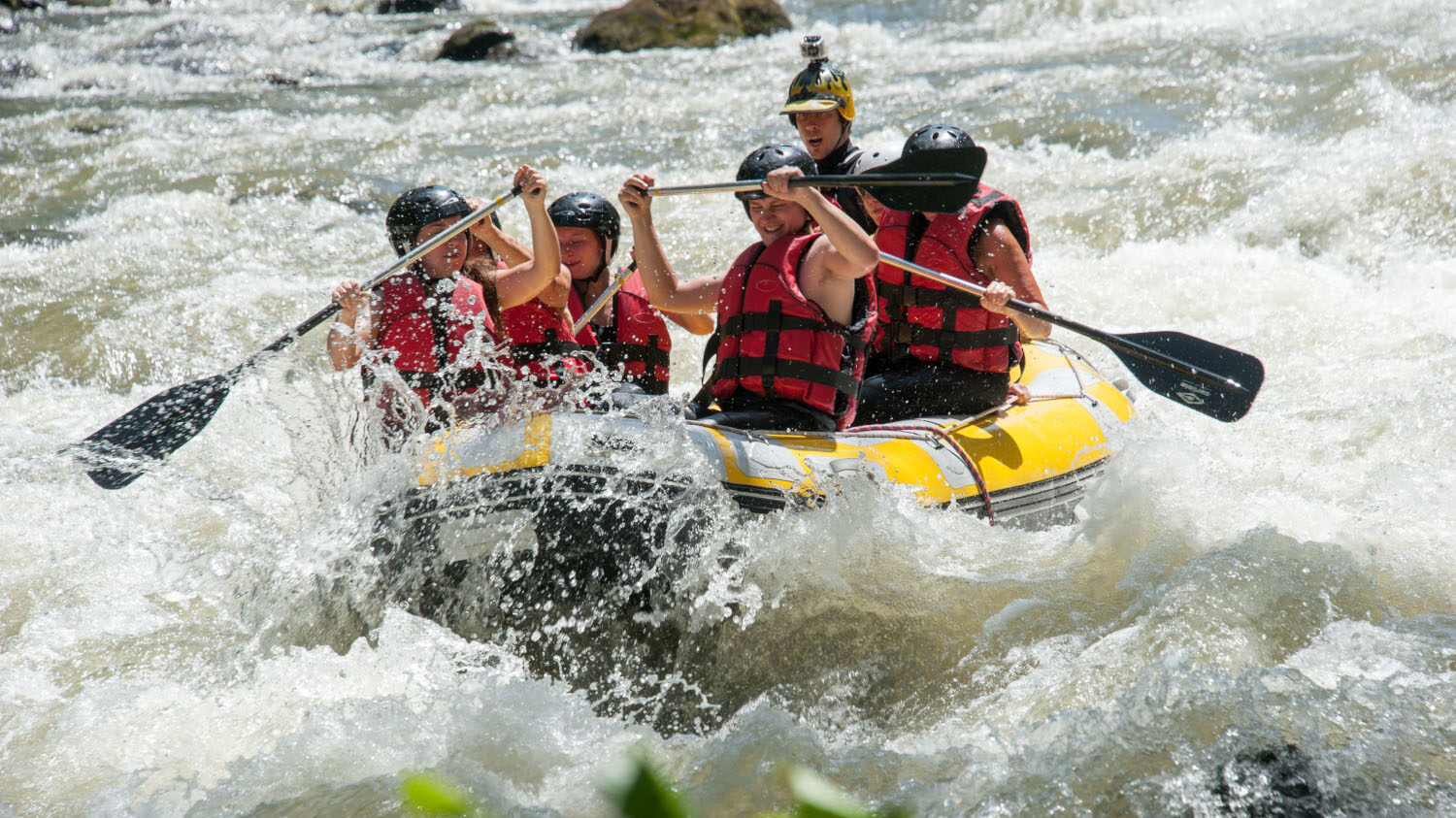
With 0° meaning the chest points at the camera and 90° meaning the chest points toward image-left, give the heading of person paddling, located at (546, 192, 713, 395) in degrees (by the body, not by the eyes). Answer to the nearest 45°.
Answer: approximately 45°

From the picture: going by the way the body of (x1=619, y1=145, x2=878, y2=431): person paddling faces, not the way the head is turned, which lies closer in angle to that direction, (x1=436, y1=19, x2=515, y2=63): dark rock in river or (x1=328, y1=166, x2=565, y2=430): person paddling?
the person paddling

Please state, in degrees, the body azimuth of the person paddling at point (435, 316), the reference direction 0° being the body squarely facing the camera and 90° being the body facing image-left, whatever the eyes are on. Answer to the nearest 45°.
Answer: approximately 0°

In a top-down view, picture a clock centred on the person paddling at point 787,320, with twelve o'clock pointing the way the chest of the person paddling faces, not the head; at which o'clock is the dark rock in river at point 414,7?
The dark rock in river is roughly at 4 o'clock from the person paddling.

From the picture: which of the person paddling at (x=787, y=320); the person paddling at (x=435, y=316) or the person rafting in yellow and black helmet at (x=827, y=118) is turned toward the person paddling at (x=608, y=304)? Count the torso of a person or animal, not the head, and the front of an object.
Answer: the person rafting in yellow and black helmet at (x=827, y=118)

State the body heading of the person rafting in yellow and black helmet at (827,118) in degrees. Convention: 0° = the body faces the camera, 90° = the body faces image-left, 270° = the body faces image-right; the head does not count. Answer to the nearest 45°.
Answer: approximately 45°

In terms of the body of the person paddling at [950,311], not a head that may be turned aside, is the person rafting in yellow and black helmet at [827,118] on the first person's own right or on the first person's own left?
on the first person's own right

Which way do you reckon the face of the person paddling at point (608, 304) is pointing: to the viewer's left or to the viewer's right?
to the viewer's left
